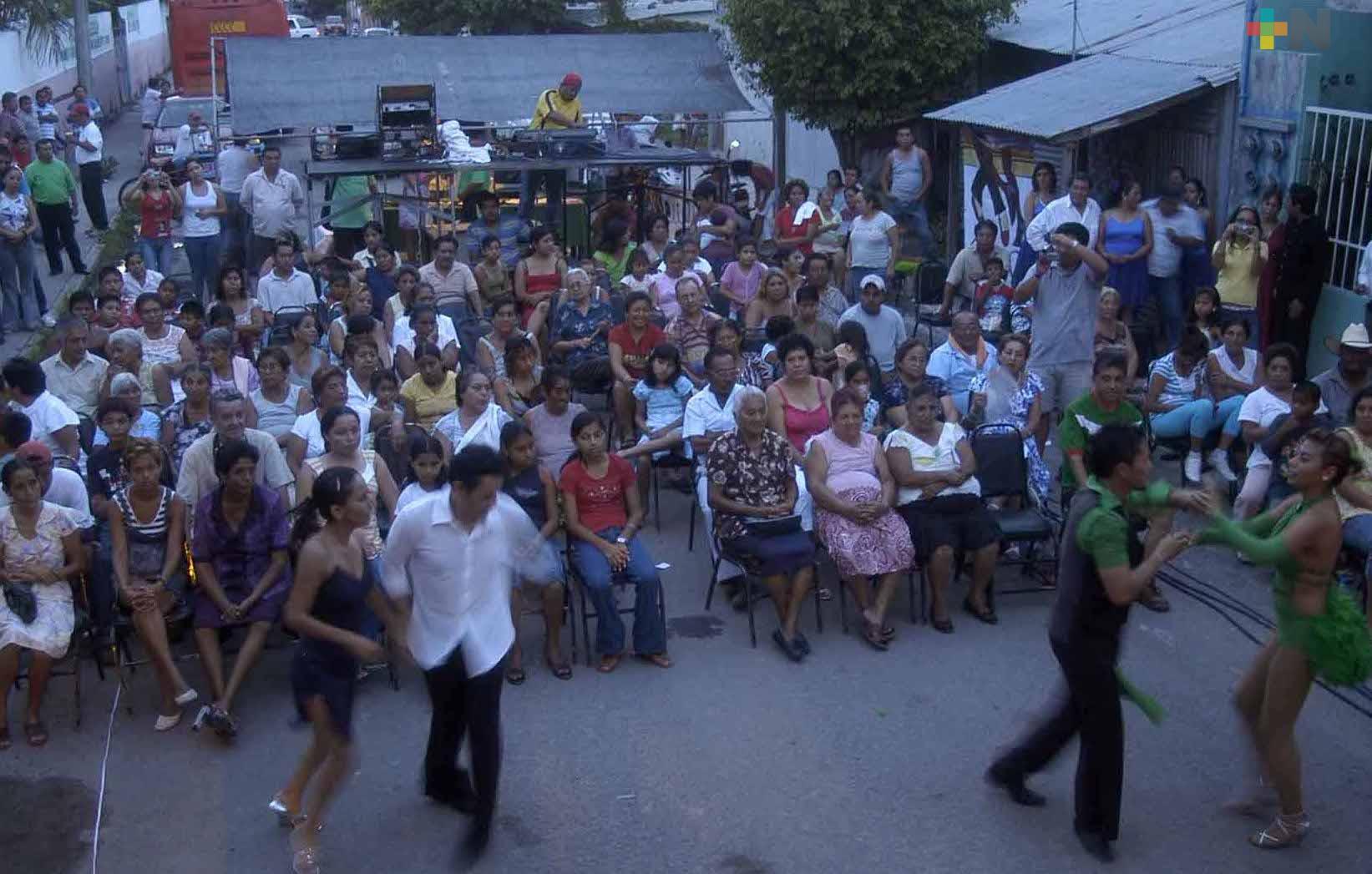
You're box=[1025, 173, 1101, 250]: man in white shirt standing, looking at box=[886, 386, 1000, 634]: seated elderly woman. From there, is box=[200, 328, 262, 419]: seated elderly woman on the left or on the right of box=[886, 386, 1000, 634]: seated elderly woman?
right

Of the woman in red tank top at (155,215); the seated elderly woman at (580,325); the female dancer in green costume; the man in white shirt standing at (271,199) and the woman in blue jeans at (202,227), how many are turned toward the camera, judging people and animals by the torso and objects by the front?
4

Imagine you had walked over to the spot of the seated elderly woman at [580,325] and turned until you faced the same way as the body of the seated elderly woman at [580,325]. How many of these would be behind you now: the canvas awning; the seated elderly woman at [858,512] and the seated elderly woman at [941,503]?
1

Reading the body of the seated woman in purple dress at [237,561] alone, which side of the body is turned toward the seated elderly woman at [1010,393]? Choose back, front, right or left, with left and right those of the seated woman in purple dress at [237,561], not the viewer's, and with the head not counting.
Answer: left

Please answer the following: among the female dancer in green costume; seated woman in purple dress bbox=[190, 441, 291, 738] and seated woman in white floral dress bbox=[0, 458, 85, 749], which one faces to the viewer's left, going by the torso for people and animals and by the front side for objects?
the female dancer in green costume

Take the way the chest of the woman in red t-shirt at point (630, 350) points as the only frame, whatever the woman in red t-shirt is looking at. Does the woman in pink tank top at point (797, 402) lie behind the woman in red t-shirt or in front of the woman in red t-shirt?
in front

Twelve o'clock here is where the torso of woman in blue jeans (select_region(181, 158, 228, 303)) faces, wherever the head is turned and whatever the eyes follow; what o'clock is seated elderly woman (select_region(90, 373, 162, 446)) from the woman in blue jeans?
The seated elderly woman is roughly at 12 o'clock from the woman in blue jeans.

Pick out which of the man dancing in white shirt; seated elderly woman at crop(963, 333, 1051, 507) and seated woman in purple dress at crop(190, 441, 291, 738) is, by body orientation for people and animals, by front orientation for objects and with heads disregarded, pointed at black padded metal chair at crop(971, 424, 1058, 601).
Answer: seated elderly woman at crop(963, 333, 1051, 507)

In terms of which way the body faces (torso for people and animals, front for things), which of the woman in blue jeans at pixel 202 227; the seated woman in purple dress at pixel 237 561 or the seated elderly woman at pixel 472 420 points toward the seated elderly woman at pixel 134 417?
the woman in blue jeans
